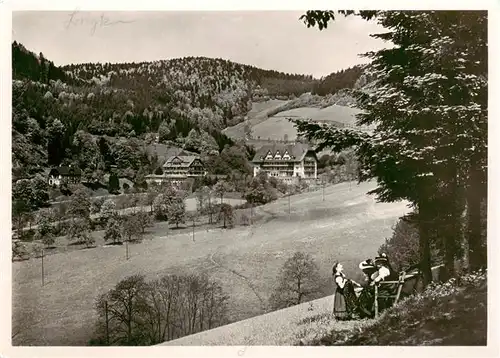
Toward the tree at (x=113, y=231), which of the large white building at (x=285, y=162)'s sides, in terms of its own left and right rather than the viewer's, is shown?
front

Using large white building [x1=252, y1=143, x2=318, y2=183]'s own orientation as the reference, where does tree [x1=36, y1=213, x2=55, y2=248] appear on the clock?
The tree is roughly at 1 o'clock from the large white building.

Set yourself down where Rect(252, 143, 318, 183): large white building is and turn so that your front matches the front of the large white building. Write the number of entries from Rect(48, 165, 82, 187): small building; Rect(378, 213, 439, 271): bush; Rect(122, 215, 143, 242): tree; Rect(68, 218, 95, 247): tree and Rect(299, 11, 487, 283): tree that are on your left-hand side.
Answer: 2

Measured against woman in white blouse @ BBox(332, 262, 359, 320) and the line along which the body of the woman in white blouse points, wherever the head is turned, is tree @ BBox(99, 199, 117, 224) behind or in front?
behind

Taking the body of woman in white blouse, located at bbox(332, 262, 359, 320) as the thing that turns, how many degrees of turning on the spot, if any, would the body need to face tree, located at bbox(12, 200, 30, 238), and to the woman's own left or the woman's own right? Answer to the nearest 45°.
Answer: approximately 180°

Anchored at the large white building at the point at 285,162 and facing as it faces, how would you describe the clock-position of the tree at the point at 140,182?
The tree is roughly at 3 o'clock from the large white building.
